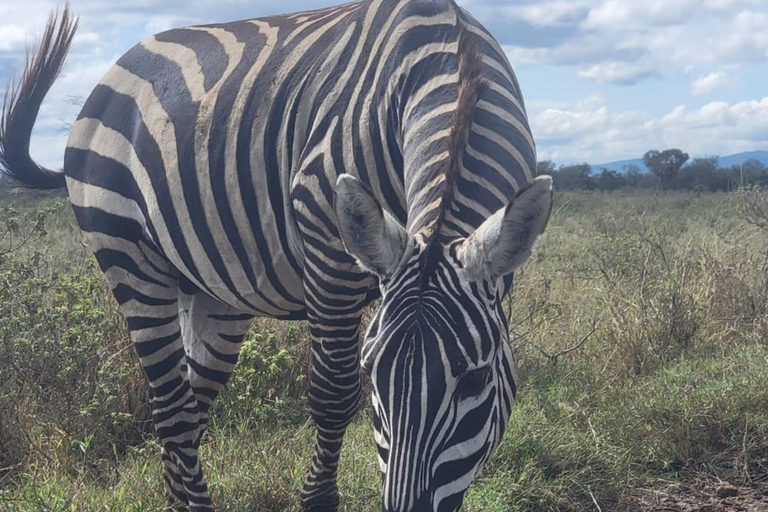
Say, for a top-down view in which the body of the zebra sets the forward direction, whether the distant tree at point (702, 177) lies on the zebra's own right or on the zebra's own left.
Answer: on the zebra's own left

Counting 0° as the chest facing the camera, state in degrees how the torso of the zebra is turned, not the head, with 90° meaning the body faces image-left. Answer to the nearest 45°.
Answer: approximately 315°

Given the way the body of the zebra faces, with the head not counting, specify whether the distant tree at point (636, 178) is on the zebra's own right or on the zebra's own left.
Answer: on the zebra's own left

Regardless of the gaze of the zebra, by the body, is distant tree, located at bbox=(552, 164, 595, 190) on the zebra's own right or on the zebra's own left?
on the zebra's own left

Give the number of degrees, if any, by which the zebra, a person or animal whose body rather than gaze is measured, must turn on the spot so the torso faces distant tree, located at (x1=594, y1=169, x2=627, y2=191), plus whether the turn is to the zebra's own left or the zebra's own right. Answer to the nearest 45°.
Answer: approximately 90° to the zebra's own left

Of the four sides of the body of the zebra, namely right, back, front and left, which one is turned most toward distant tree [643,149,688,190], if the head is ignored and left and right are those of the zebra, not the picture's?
left
